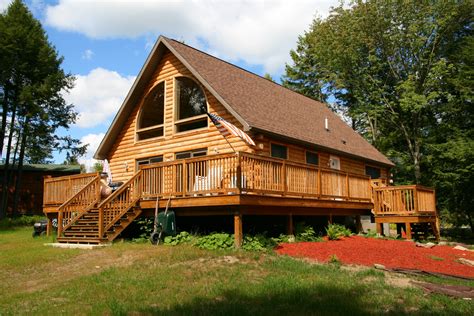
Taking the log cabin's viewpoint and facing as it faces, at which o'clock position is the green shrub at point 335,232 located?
The green shrub is roughly at 8 o'clock from the log cabin.

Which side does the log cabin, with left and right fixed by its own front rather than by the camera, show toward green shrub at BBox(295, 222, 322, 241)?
left

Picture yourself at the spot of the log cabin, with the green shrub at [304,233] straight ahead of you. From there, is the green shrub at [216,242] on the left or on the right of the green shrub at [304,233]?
right

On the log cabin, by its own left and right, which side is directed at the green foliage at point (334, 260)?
left

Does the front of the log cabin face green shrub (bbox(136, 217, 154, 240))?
yes

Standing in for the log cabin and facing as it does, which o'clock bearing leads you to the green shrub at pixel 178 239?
The green shrub is roughly at 11 o'clock from the log cabin.

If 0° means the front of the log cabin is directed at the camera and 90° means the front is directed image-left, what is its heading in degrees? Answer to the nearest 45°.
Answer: approximately 45°

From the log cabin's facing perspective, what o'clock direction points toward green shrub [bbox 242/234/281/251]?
The green shrub is roughly at 10 o'clock from the log cabin.
